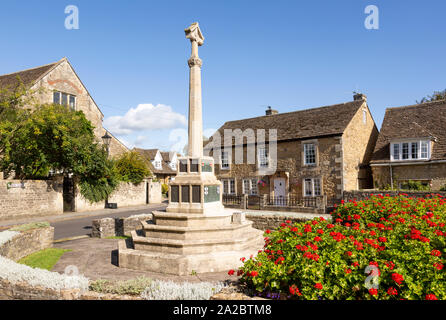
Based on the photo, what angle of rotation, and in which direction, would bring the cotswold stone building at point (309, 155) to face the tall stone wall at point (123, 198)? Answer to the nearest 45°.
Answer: approximately 45° to its right

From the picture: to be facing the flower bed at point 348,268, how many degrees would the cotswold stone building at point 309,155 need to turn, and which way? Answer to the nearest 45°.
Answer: approximately 45° to its left

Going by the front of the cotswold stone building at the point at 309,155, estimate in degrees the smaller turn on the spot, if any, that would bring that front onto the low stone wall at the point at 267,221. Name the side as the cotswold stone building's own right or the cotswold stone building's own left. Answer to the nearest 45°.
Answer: approximately 45° to the cotswold stone building's own left

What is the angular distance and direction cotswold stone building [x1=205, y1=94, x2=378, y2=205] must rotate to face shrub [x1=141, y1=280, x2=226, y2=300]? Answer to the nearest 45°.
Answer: approximately 45° to its left

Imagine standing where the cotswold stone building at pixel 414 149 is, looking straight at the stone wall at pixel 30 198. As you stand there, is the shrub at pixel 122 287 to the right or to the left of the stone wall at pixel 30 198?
left

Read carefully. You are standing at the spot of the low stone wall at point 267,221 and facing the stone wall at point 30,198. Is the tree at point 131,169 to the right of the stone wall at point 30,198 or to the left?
right

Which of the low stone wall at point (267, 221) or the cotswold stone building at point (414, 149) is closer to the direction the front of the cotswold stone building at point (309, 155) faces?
the low stone wall

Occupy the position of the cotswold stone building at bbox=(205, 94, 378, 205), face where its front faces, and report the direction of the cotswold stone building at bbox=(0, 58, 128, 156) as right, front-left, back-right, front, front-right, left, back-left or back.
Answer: front-right

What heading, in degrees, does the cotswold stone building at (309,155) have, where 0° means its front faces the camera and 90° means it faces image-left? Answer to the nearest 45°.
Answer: approximately 45°

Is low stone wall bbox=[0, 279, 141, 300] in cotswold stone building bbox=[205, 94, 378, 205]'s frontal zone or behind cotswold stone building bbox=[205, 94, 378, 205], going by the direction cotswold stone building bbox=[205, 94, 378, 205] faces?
frontal zone
